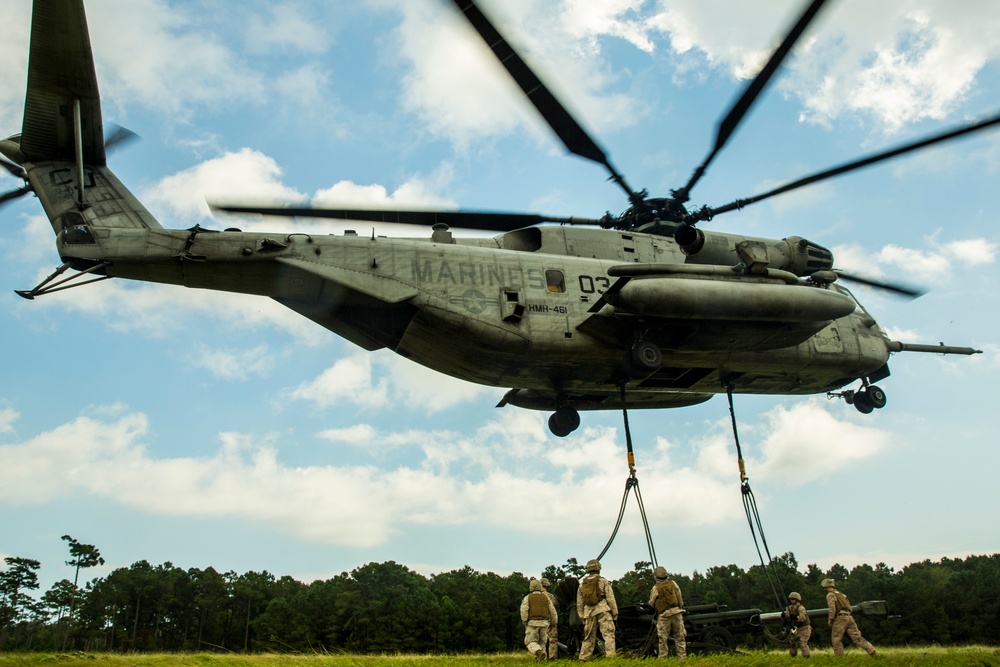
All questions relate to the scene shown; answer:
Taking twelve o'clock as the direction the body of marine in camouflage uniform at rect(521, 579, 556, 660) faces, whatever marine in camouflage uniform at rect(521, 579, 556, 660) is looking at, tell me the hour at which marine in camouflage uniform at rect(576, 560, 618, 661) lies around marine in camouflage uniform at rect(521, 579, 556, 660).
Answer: marine in camouflage uniform at rect(576, 560, 618, 661) is roughly at 4 o'clock from marine in camouflage uniform at rect(521, 579, 556, 660).

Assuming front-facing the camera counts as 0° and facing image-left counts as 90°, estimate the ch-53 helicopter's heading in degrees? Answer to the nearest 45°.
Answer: approximately 225°

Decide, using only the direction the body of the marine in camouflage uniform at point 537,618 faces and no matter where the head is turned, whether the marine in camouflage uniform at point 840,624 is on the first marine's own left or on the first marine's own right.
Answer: on the first marine's own right

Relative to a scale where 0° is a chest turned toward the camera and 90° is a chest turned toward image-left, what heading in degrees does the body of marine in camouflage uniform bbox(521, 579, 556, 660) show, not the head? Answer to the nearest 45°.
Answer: approximately 180°

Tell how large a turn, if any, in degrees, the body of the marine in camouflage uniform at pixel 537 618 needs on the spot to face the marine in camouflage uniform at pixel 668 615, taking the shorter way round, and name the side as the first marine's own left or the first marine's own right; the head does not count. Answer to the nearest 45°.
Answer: approximately 90° to the first marine's own right

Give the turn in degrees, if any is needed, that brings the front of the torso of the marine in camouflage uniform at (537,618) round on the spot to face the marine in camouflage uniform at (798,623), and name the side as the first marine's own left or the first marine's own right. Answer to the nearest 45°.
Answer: approximately 45° to the first marine's own right
